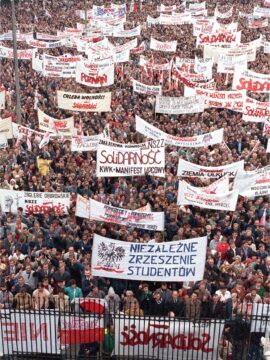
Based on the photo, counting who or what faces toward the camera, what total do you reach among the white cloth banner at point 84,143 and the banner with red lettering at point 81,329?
1

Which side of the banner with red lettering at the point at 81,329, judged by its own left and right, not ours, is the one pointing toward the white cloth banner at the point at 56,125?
front

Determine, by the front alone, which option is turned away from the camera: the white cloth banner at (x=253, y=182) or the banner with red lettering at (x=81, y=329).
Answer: the banner with red lettering

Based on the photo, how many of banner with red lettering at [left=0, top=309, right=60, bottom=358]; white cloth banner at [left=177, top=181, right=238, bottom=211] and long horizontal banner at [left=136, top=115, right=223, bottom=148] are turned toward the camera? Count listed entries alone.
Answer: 2

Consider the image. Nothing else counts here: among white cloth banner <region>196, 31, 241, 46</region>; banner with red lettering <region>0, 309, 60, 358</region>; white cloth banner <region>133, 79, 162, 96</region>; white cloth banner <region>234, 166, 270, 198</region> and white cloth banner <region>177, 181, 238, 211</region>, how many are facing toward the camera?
4

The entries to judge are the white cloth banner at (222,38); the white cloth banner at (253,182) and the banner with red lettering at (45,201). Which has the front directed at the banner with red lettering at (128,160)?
the white cloth banner at (222,38)

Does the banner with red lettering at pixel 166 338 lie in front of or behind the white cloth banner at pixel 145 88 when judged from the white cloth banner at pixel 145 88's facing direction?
in front

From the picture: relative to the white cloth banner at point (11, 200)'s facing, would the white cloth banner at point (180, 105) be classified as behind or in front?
behind

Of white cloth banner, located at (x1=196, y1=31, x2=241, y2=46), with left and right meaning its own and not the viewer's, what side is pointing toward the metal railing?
front

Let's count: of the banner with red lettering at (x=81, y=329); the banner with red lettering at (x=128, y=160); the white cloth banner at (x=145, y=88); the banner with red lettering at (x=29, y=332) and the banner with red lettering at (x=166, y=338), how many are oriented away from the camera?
3

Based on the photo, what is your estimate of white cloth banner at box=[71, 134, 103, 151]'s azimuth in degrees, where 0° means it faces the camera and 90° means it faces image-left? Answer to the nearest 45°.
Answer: approximately 0°

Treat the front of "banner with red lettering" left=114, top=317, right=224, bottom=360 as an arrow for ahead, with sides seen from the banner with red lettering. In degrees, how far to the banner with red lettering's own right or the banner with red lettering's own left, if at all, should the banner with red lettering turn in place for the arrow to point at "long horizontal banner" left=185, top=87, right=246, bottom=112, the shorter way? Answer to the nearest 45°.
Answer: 0° — it already faces it

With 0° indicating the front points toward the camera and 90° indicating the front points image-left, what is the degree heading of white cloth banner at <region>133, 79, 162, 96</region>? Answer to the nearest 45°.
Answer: approximately 0°
